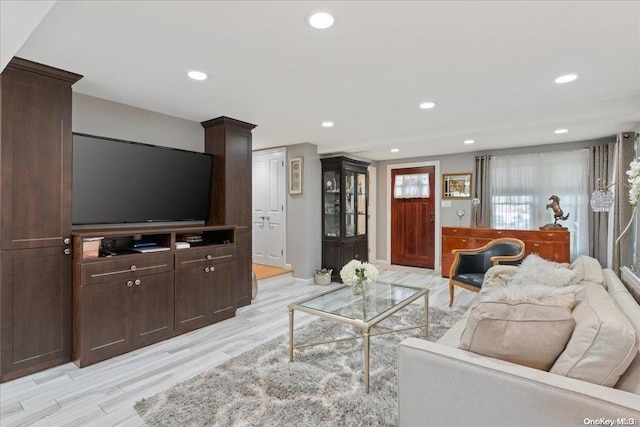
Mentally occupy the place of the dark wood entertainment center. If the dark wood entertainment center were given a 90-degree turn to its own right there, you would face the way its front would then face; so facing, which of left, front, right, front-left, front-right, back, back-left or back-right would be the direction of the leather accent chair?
back-left

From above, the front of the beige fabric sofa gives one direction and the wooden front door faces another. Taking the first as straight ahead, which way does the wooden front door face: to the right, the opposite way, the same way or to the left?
to the left

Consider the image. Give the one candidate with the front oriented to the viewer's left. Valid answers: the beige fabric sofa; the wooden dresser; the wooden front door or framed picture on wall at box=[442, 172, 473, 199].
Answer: the beige fabric sofa

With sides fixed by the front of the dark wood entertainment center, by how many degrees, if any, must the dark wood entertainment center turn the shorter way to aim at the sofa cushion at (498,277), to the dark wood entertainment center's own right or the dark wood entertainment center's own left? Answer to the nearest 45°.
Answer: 0° — it already faces it

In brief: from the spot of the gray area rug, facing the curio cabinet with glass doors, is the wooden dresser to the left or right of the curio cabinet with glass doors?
right

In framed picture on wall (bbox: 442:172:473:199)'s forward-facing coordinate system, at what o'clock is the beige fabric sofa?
The beige fabric sofa is roughly at 12 o'clock from the framed picture on wall.

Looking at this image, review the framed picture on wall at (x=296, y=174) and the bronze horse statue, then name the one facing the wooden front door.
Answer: the bronze horse statue

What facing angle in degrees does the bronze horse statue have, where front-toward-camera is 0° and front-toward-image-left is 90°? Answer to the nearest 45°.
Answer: approximately 90°

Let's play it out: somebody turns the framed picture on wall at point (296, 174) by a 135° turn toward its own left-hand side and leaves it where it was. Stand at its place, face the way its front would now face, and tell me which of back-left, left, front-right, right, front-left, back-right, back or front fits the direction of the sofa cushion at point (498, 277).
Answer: front-right

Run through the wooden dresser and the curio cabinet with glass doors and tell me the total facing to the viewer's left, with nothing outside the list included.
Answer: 0

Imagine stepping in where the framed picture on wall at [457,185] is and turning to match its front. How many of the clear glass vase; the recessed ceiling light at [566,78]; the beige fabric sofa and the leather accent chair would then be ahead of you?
4

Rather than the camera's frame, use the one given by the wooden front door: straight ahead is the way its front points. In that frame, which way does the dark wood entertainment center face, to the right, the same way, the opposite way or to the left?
to the left

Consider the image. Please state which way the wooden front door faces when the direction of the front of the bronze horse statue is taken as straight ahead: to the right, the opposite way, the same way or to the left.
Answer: to the left

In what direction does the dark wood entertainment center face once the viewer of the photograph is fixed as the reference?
facing the viewer and to the right of the viewer

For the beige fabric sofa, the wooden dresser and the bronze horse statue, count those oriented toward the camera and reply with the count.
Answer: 1

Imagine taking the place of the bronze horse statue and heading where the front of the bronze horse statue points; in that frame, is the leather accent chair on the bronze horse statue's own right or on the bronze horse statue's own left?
on the bronze horse statue's own left

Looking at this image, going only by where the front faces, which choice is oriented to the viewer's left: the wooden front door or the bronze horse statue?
the bronze horse statue

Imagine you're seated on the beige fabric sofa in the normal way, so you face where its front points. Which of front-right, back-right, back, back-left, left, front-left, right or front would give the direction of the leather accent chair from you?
right

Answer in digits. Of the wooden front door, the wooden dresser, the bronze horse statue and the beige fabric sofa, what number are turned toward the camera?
2

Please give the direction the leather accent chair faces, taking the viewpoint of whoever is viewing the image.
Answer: facing the viewer and to the left of the viewer
